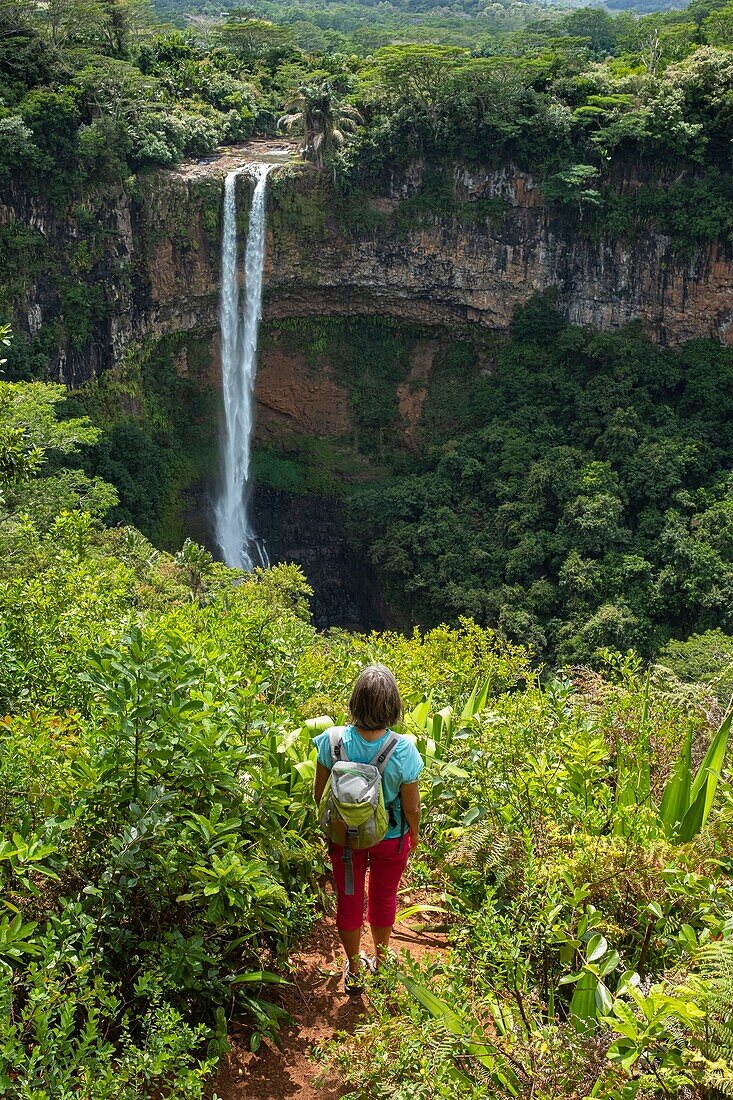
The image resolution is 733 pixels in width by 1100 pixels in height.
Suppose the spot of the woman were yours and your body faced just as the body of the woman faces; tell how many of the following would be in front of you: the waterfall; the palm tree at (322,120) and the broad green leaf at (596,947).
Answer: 2

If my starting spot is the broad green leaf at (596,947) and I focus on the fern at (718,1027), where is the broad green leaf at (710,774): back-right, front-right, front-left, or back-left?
back-left

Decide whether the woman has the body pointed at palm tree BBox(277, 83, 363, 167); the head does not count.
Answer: yes

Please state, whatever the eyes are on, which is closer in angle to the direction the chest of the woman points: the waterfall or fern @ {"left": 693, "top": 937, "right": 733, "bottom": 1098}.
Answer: the waterfall

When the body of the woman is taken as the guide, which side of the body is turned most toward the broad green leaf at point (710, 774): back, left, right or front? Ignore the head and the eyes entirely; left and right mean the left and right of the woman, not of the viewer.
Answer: right

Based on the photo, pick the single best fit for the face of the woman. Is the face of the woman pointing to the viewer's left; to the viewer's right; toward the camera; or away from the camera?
away from the camera

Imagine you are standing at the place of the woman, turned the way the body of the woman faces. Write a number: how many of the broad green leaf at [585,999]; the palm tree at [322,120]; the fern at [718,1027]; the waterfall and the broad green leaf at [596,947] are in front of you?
2

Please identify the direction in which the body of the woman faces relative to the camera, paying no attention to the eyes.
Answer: away from the camera

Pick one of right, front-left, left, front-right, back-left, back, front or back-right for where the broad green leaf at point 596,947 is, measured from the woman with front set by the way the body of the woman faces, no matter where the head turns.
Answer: back-right

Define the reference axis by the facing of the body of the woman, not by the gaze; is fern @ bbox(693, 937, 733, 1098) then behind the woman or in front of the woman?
behind

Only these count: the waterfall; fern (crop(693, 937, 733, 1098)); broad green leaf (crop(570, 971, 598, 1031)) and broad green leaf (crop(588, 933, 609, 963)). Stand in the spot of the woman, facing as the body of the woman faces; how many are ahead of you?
1

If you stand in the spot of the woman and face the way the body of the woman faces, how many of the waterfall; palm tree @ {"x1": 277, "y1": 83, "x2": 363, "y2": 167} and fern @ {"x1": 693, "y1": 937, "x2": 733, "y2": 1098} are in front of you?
2

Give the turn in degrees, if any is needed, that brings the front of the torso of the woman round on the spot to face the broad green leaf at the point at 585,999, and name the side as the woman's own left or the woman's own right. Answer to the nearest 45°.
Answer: approximately 135° to the woman's own right

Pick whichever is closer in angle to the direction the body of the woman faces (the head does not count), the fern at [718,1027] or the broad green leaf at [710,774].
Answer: the broad green leaf

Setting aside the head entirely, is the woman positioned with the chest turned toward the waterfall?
yes
